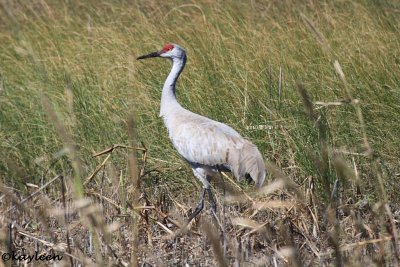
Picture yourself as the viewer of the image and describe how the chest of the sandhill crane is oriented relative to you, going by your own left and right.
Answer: facing to the left of the viewer
